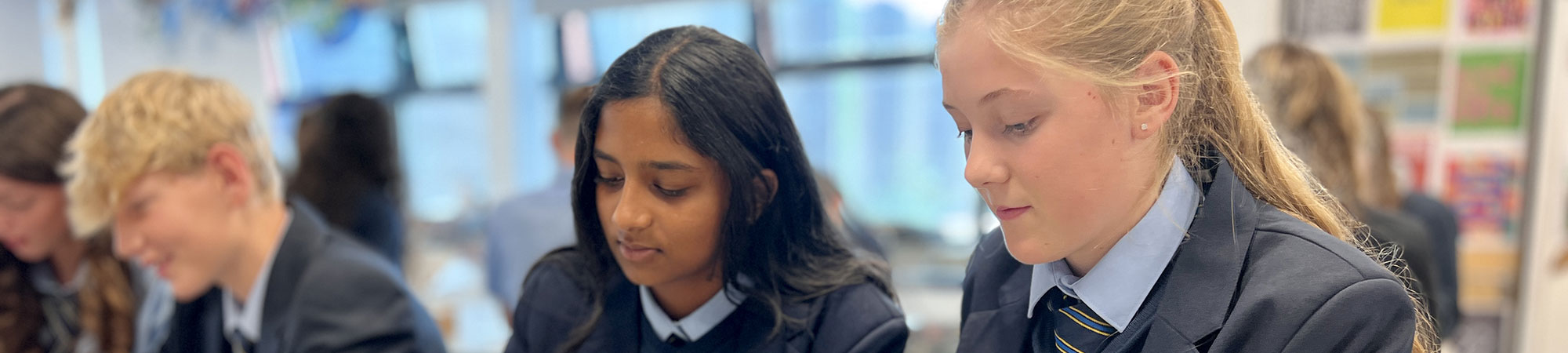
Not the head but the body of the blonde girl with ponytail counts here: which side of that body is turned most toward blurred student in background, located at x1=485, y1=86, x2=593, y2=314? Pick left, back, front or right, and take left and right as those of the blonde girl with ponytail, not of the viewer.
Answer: right

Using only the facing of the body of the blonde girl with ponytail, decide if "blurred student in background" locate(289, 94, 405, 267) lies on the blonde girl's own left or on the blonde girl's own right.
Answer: on the blonde girl's own right

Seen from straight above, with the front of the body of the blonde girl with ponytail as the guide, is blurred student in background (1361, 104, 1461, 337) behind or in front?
behind

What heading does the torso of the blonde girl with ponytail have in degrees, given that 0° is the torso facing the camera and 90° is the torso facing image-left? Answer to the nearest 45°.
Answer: approximately 45°

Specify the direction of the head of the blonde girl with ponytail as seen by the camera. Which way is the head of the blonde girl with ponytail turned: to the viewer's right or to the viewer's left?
to the viewer's left

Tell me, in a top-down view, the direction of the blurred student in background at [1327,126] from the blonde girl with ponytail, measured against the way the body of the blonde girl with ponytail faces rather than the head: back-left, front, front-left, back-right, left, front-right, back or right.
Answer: back-right
